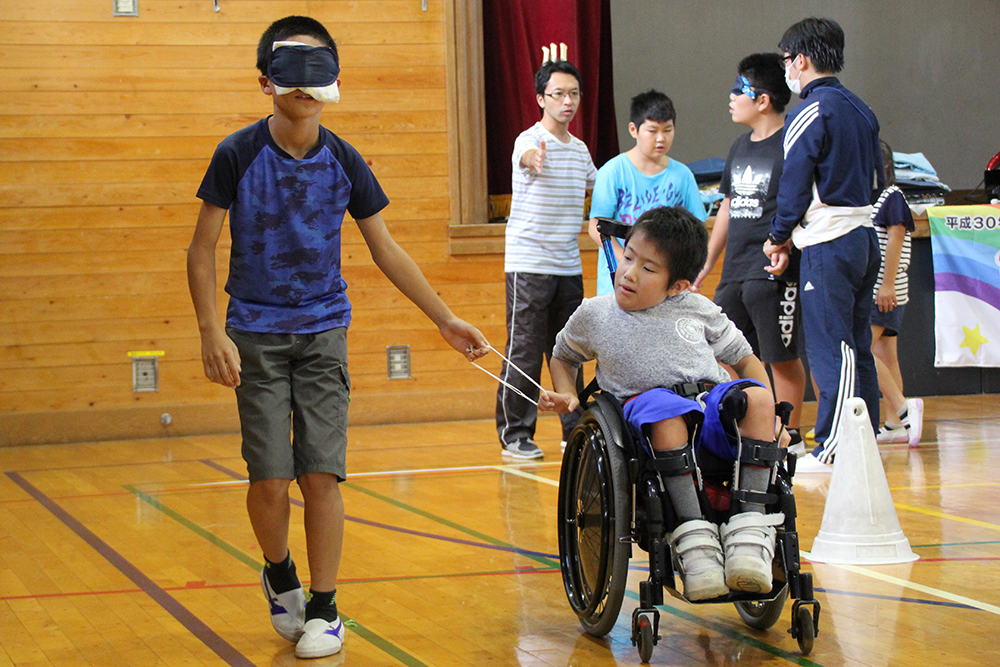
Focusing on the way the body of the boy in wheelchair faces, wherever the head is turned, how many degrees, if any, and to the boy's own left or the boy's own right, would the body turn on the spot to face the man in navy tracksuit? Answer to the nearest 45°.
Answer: approximately 180°

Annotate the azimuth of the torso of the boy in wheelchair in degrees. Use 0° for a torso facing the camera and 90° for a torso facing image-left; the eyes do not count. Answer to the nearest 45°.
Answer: approximately 0°

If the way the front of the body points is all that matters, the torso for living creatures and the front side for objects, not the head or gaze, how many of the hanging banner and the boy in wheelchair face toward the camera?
2

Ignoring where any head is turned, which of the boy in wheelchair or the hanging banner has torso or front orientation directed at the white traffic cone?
the hanging banner

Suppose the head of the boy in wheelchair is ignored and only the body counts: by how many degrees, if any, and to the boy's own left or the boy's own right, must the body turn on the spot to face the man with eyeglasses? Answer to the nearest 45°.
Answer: approximately 180°

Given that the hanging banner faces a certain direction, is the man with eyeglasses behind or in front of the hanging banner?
in front

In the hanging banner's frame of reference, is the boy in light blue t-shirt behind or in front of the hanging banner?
in front
